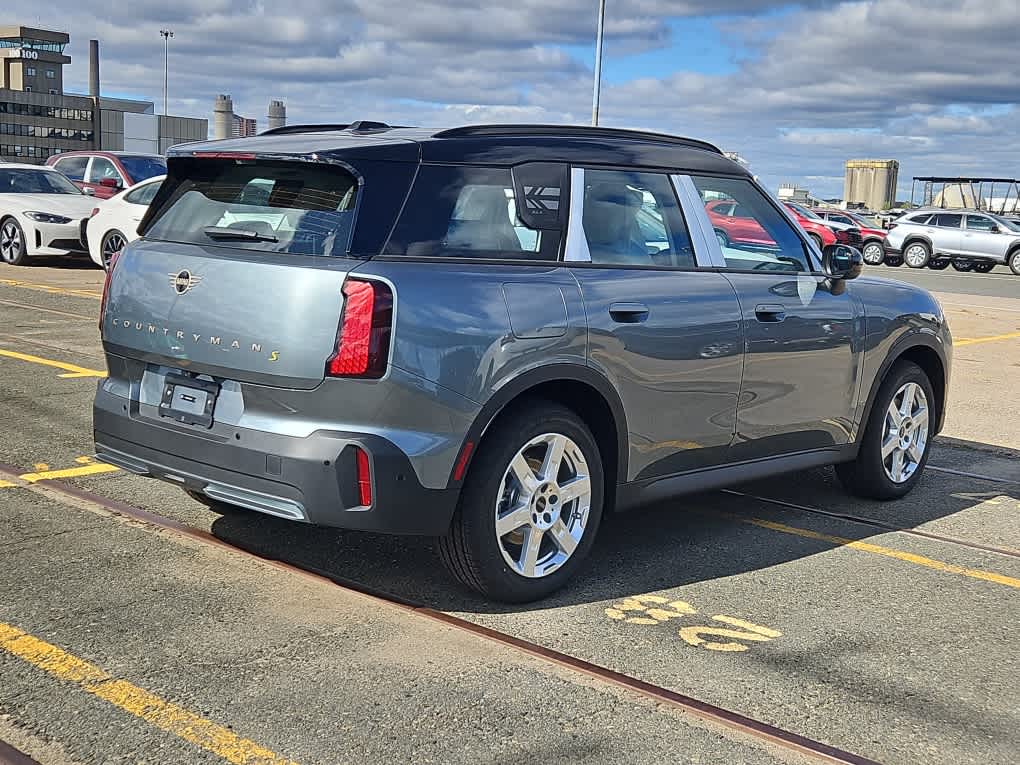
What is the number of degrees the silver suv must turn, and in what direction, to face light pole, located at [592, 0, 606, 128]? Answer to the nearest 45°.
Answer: approximately 180°

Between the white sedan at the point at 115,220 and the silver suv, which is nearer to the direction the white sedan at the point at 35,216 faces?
the white sedan

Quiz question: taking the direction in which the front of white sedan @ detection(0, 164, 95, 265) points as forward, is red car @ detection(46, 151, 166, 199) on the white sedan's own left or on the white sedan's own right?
on the white sedan's own left

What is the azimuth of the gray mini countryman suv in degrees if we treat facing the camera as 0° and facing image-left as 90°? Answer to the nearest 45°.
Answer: approximately 225°

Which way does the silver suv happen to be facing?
to the viewer's right

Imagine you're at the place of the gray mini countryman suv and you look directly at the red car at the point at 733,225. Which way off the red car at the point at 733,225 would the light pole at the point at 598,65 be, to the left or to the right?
left

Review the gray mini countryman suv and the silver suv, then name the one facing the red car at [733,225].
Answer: the gray mini countryman suv

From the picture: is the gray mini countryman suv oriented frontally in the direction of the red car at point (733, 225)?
no
